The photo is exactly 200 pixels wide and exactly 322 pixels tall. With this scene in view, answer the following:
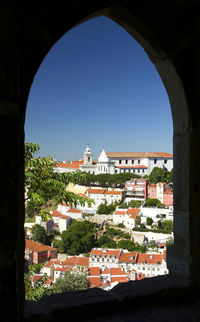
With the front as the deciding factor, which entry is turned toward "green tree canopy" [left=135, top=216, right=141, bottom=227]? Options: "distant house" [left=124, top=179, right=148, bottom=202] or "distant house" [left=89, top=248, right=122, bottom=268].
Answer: "distant house" [left=124, top=179, right=148, bottom=202]

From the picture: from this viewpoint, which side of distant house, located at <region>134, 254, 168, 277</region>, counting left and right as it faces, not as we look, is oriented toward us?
front

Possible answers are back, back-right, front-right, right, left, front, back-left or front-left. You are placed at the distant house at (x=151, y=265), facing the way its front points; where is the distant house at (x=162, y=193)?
back

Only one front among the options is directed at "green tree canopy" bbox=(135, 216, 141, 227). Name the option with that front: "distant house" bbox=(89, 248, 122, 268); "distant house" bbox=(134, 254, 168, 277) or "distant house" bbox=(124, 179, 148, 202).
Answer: "distant house" bbox=(124, 179, 148, 202)

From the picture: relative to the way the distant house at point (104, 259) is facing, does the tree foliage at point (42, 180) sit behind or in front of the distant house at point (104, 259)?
in front

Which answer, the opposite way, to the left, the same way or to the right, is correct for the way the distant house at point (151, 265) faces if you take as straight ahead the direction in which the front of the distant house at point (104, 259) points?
the same way

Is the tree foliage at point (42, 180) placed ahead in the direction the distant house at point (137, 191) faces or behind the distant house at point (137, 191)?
ahead

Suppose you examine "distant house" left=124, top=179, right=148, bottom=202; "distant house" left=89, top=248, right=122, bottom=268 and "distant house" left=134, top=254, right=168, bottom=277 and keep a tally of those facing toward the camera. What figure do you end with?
3

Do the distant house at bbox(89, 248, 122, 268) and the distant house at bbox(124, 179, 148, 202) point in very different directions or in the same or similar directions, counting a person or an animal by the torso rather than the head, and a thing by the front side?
same or similar directions

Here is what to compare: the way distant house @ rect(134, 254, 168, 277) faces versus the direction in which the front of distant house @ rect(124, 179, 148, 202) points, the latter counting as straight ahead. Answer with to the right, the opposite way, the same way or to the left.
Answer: the same way

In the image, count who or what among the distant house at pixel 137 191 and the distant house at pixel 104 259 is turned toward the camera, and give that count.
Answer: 2

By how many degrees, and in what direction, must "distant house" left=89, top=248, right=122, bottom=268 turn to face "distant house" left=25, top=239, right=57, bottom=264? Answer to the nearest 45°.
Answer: approximately 45° to its right
